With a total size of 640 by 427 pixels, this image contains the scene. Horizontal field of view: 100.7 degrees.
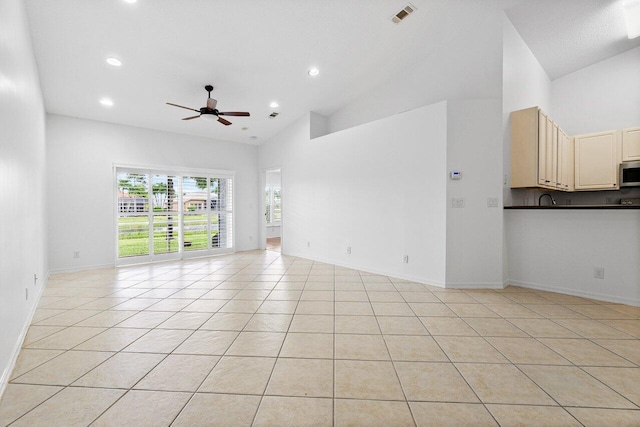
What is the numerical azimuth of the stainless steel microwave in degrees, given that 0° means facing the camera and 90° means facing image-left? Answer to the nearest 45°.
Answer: approximately 0°

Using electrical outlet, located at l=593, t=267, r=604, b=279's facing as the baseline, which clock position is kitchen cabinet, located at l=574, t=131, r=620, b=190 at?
The kitchen cabinet is roughly at 6 o'clock from the electrical outlet.

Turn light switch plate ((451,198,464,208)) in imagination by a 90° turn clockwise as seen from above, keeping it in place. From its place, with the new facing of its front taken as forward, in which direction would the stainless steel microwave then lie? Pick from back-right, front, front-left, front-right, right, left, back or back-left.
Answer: back-right

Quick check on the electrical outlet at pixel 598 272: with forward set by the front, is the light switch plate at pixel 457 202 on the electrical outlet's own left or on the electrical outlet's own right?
on the electrical outlet's own right
